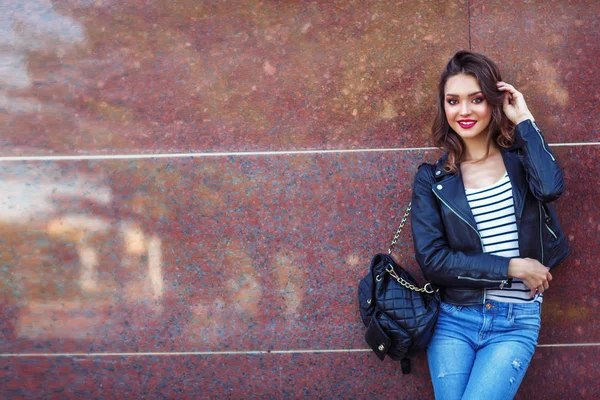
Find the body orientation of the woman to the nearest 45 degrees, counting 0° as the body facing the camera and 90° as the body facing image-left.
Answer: approximately 0°

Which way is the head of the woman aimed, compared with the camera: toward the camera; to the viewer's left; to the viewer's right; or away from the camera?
toward the camera
